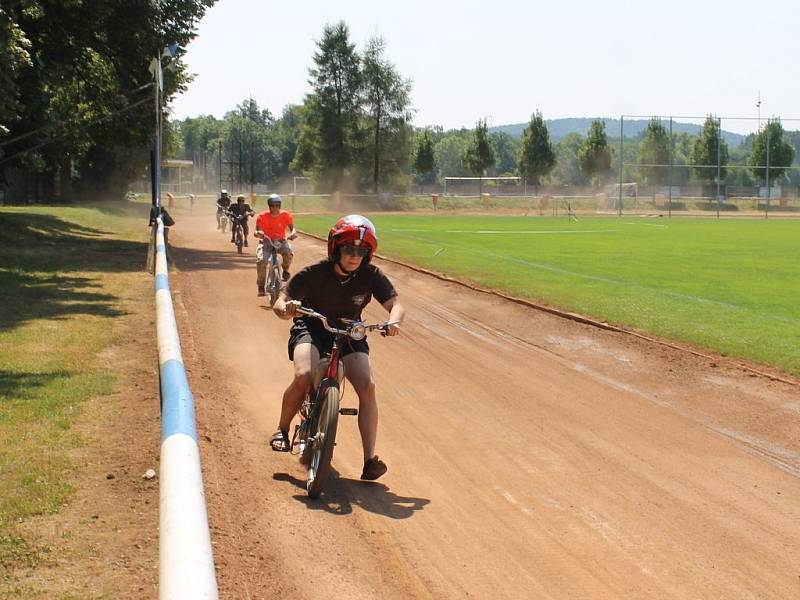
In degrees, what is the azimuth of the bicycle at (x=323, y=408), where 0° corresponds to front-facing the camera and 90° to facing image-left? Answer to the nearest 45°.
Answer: approximately 0°

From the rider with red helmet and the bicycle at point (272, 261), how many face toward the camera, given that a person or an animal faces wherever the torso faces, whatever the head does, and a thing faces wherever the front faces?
2

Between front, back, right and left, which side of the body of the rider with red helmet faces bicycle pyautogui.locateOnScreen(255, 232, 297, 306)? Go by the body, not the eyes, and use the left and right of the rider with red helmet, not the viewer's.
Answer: back

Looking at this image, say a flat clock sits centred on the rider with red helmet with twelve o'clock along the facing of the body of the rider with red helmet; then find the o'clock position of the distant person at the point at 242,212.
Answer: The distant person is roughly at 6 o'clock from the rider with red helmet.

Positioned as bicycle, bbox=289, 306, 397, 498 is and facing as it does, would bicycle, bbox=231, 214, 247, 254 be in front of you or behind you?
behind

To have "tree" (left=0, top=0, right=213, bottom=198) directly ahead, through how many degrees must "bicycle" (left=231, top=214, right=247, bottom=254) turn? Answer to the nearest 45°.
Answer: approximately 135° to its right

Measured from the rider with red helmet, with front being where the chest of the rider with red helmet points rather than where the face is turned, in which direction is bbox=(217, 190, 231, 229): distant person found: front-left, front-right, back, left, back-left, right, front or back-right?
back
